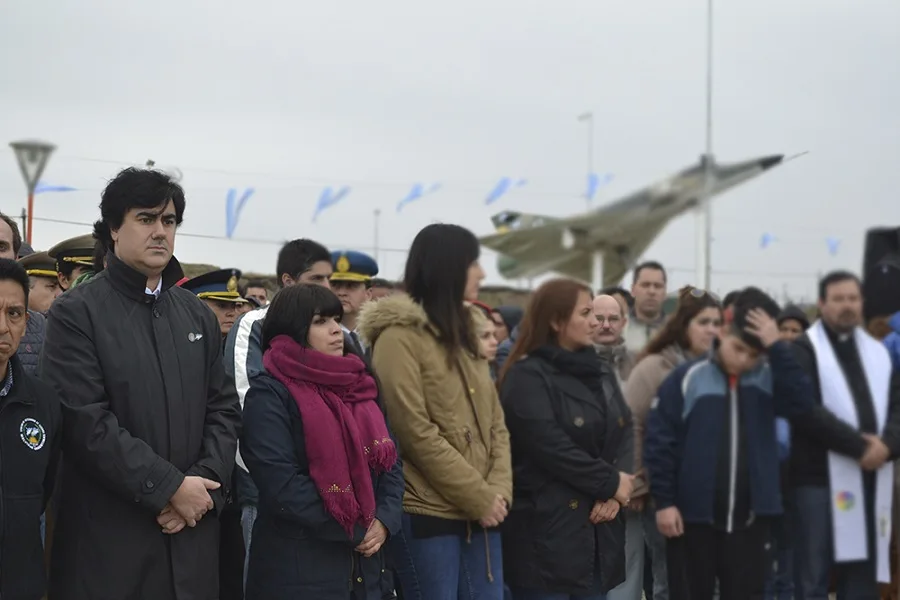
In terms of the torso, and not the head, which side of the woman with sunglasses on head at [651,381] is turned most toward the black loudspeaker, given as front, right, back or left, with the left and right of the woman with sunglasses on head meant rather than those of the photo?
left

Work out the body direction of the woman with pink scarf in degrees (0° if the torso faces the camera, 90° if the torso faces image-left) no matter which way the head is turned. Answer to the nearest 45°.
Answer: approximately 315°

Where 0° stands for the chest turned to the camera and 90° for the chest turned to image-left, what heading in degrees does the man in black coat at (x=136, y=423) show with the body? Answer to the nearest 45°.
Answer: approximately 315°

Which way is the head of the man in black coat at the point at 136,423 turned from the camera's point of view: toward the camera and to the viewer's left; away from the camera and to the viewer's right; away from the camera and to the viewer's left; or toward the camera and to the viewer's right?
toward the camera and to the viewer's right
